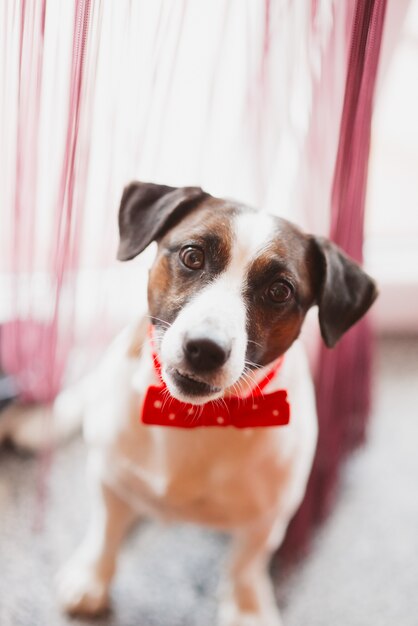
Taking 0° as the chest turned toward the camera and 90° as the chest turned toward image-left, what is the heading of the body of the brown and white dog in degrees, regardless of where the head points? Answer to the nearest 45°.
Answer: approximately 0°
